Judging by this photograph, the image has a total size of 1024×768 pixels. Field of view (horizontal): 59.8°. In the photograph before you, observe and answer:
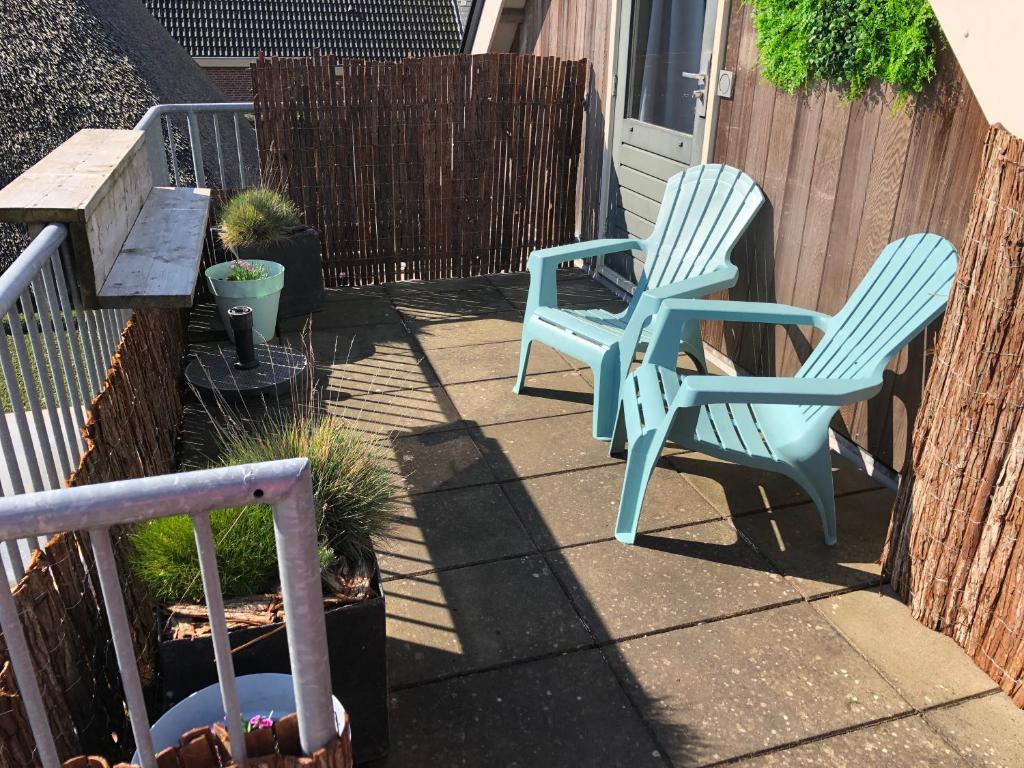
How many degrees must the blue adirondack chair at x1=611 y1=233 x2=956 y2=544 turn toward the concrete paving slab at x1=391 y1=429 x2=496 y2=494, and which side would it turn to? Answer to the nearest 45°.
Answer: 0° — it already faces it

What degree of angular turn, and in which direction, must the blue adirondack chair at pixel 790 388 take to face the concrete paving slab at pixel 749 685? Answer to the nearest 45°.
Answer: approximately 90° to its left

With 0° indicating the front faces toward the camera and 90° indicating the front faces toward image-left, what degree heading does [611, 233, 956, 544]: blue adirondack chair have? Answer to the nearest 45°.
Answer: approximately 90°

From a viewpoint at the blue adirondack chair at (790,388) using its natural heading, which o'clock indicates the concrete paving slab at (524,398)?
The concrete paving slab is roughly at 1 o'clock from the blue adirondack chair.

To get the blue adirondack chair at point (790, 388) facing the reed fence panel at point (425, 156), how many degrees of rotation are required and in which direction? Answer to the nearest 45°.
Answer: approximately 45° to its right

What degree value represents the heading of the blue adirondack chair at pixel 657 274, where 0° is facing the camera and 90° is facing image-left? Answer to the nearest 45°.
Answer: approximately 45°
